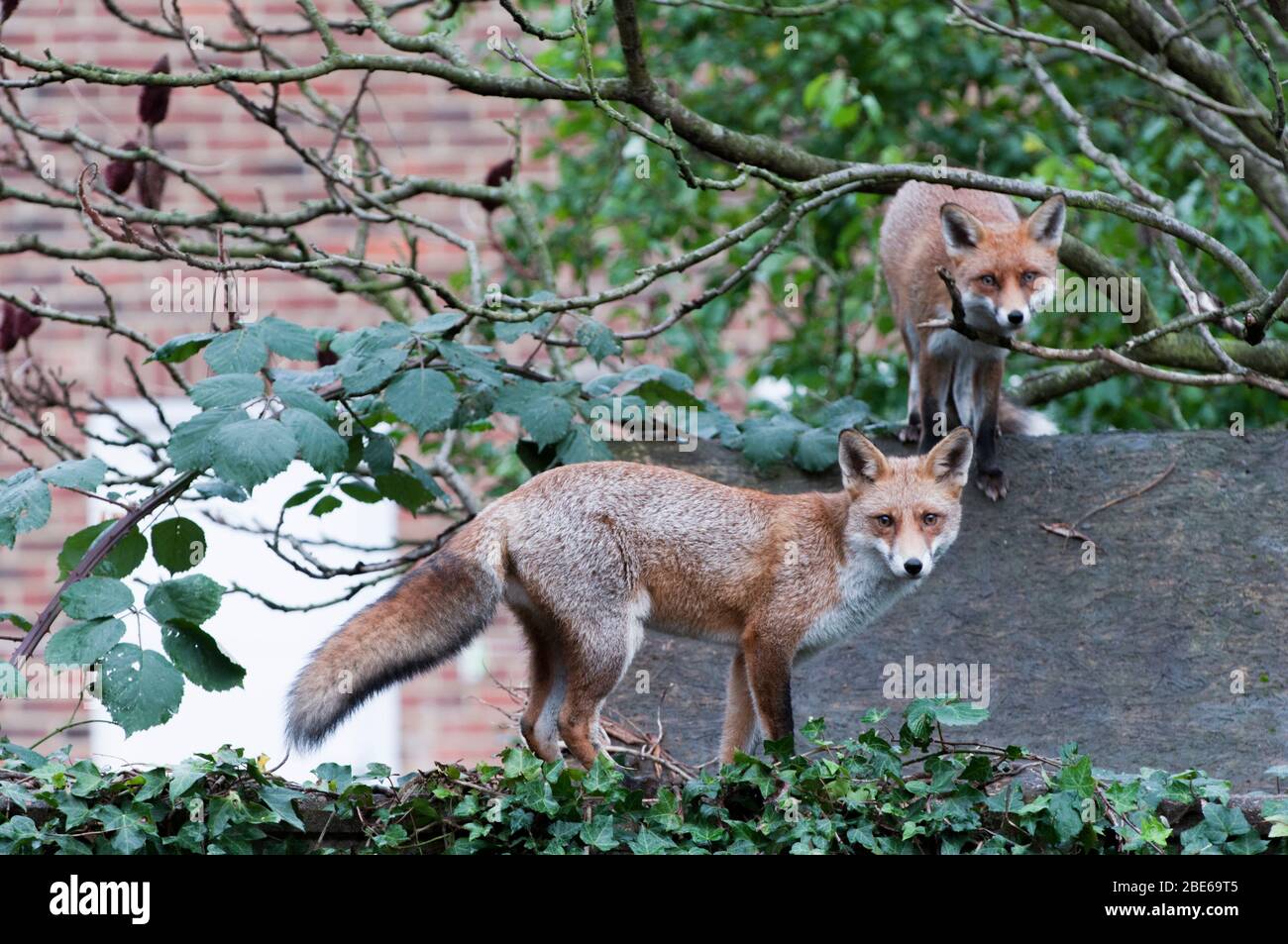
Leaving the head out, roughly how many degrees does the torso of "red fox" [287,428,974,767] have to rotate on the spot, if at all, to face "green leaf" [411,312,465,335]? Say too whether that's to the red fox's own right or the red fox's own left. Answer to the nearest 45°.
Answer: approximately 135° to the red fox's own left

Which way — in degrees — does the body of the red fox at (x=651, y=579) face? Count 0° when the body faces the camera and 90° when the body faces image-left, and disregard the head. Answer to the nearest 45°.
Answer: approximately 270°

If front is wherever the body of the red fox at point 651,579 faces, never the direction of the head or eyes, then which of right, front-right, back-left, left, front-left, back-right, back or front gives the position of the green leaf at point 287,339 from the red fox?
back

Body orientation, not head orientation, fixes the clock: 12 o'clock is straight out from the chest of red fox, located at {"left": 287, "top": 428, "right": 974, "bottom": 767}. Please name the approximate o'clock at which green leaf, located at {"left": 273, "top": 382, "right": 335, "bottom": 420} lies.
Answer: The green leaf is roughly at 6 o'clock from the red fox.

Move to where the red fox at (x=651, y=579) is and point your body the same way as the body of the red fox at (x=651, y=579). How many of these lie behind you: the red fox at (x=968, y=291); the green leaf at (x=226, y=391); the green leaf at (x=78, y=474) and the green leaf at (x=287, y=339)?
3

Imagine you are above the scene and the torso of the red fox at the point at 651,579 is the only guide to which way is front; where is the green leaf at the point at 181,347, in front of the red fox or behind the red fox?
behind

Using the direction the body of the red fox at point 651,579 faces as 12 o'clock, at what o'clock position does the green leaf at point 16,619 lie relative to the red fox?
The green leaf is roughly at 6 o'clock from the red fox.

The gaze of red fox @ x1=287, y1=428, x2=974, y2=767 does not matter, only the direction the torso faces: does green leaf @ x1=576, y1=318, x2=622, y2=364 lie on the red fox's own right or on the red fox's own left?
on the red fox's own left

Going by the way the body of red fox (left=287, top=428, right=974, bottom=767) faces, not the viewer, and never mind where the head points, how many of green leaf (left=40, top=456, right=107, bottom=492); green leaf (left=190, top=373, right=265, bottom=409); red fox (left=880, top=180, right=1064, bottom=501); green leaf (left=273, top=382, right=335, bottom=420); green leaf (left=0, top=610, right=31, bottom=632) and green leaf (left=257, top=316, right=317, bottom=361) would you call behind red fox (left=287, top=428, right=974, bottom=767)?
5

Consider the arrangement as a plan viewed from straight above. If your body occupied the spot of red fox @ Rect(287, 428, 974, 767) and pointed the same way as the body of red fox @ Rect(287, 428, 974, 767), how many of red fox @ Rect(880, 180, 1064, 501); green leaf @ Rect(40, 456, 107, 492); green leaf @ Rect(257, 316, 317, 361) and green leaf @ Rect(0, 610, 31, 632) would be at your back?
3
